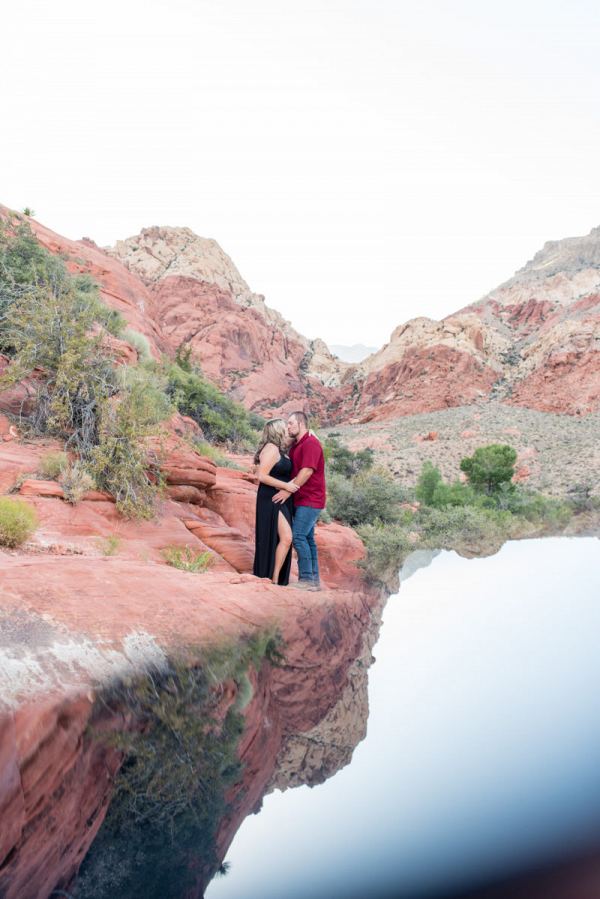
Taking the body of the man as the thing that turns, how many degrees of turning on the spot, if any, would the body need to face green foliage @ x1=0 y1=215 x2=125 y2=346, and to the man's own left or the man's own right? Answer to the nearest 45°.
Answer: approximately 45° to the man's own right

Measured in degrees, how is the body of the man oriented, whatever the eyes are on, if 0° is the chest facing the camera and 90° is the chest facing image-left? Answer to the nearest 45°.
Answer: approximately 90°

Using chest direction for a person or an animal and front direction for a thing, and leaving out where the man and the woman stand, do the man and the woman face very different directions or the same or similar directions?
very different directions

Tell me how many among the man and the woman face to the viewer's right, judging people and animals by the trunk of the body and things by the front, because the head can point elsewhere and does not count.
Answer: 1

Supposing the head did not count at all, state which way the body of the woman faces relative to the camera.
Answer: to the viewer's right

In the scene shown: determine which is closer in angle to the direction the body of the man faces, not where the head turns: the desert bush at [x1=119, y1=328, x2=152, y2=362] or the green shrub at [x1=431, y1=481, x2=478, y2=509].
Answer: the desert bush

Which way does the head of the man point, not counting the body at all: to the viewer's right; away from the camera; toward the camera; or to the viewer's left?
to the viewer's left
